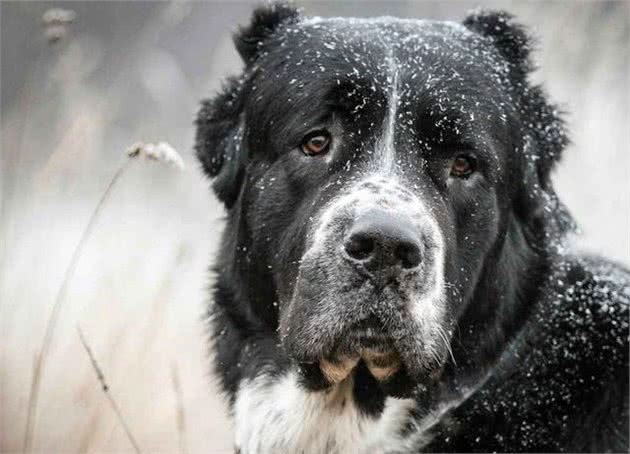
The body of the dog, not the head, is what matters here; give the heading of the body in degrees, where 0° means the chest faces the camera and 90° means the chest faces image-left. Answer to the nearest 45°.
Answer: approximately 45°
